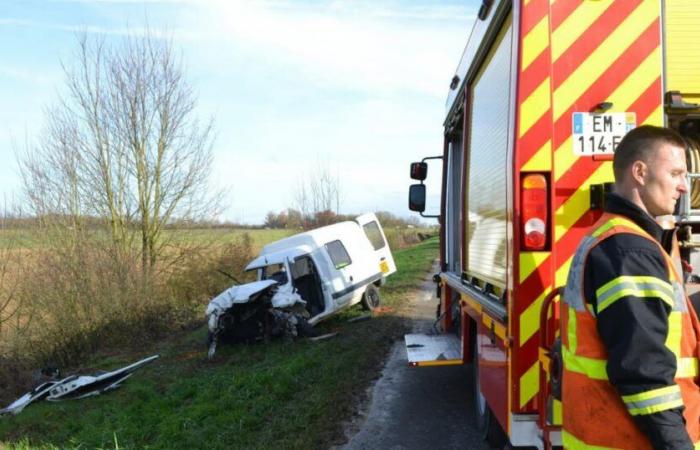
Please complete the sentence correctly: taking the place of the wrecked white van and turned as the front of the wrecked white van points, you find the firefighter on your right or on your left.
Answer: on your left

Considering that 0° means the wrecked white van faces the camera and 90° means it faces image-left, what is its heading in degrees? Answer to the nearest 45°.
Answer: approximately 45°

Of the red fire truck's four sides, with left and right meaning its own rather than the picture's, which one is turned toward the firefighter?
back

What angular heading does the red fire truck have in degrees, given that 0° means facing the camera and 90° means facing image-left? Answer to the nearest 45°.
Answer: approximately 180°

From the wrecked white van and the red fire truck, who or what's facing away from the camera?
the red fire truck

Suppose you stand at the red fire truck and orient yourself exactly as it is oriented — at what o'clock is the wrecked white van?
The wrecked white van is roughly at 11 o'clock from the red fire truck.
